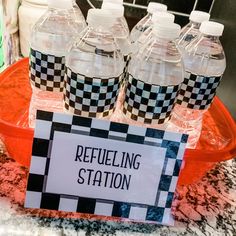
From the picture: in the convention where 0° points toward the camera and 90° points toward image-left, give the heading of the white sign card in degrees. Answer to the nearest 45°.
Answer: approximately 0°

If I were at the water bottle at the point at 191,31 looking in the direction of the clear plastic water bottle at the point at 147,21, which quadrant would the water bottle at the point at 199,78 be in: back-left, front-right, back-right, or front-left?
back-left
